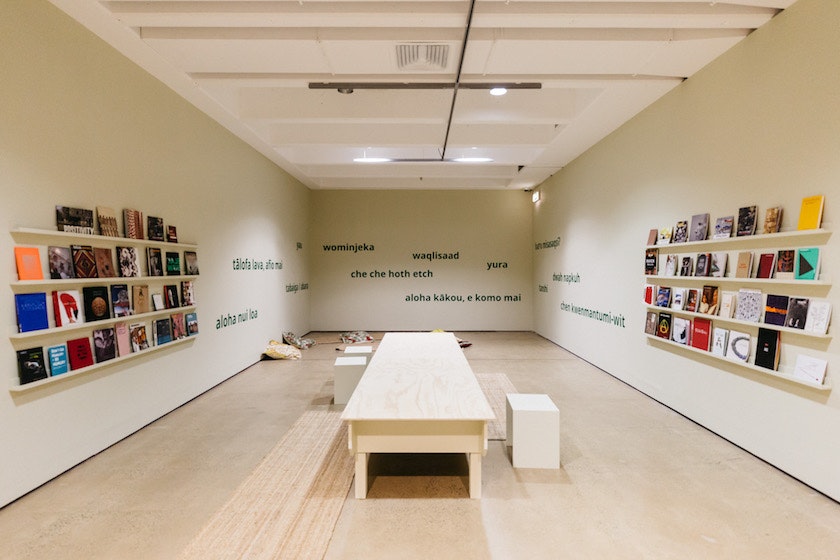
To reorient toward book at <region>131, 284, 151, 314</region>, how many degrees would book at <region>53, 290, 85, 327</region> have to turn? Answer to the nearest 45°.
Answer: approximately 90° to its left

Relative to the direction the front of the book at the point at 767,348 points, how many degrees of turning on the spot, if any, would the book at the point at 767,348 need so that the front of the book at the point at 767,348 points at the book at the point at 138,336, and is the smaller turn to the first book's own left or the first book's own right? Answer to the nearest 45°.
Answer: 0° — it already faces it

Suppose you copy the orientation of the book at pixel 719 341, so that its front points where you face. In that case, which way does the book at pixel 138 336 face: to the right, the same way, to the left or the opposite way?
the opposite way

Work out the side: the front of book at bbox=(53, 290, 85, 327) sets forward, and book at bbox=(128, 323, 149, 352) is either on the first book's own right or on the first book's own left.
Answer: on the first book's own left
